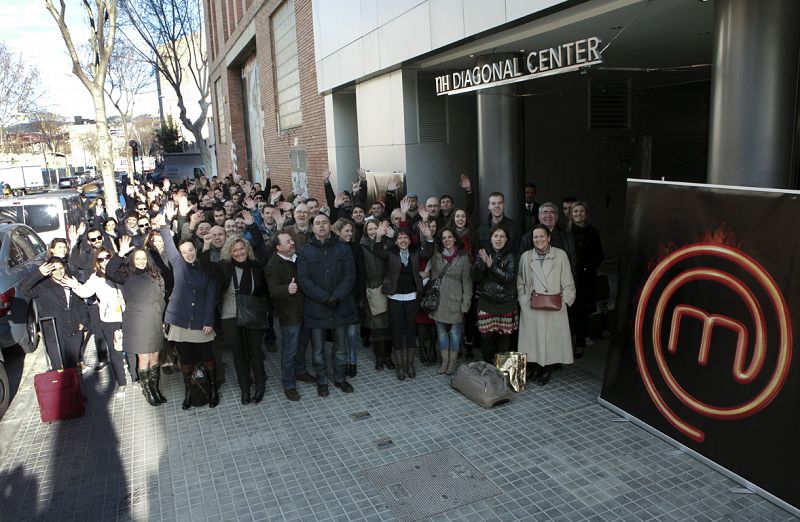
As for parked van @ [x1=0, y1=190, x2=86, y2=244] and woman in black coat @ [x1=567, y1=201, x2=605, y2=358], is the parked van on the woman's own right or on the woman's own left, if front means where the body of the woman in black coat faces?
on the woman's own right

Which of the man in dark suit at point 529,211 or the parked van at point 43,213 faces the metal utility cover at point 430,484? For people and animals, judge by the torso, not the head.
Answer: the man in dark suit

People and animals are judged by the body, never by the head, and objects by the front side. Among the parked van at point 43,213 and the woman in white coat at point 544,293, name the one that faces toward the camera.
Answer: the woman in white coat

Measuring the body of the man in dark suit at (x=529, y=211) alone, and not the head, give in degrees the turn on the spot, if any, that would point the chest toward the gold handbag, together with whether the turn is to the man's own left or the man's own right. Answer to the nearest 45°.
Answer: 0° — they already face it

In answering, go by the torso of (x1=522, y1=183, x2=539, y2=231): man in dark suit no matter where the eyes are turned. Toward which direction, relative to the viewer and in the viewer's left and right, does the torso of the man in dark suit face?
facing the viewer

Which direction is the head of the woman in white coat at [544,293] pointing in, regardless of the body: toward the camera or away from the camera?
toward the camera

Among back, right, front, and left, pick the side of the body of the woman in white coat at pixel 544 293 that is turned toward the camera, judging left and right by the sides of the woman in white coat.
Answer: front

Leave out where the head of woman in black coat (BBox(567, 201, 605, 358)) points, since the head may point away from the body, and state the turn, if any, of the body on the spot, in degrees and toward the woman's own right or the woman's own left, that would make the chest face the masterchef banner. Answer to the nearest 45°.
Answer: approximately 45° to the woman's own left

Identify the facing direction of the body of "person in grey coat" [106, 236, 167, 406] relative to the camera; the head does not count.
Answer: toward the camera

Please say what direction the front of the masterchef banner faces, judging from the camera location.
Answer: facing the viewer and to the left of the viewer

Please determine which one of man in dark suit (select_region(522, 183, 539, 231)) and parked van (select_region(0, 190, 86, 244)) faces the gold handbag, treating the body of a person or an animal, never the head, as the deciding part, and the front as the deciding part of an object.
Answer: the man in dark suit

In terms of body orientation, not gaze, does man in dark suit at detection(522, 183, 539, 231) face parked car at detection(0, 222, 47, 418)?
no

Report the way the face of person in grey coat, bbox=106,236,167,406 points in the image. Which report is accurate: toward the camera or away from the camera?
toward the camera

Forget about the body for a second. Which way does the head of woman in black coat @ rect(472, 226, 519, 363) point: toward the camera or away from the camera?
toward the camera

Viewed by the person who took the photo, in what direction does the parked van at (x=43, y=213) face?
facing away from the viewer and to the left of the viewer
